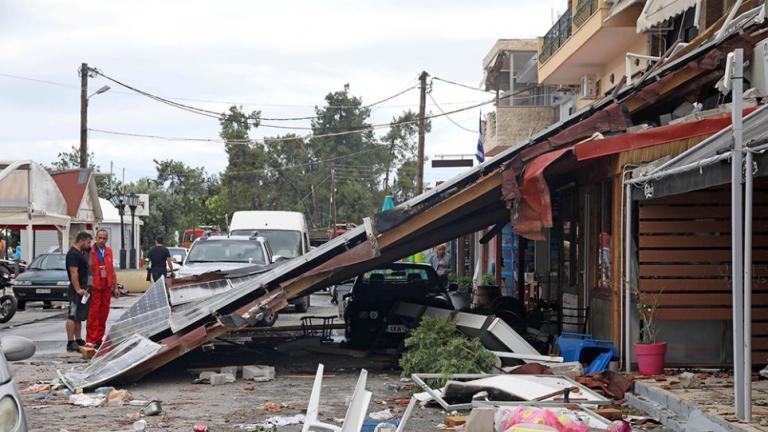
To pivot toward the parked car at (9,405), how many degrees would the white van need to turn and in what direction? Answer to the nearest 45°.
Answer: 0° — it already faces it

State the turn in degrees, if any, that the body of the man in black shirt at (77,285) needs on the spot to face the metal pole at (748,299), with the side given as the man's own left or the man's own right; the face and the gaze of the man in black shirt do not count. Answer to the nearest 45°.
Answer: approximately 45° to the man's own right

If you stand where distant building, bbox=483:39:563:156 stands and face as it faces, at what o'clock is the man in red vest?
The man in red vest is roughly at 11 o'clock from the distant building.

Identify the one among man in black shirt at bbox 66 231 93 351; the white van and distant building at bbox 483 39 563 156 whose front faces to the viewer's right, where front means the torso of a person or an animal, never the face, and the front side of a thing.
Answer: the man in black shirt

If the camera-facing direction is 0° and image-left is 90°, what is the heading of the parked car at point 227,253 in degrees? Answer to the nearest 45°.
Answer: approximately 45°

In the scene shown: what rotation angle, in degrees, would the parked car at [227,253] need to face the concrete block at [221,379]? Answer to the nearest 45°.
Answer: approximately 45° to its left

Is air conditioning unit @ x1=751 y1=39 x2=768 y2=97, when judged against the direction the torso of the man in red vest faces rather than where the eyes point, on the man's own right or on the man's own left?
on the man's own left

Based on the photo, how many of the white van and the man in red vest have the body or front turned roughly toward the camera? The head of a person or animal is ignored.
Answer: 2

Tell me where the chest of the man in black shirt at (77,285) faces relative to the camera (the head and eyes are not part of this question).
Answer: to the viewer's right

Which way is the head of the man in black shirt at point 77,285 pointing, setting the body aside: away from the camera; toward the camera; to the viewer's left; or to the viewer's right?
to the viewer's right

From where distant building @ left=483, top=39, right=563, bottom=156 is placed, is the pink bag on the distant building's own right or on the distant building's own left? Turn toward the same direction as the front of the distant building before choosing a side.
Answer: on the distant building's own left

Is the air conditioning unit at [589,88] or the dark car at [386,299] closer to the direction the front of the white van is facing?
the dark car

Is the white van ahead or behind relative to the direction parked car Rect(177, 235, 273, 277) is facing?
behind

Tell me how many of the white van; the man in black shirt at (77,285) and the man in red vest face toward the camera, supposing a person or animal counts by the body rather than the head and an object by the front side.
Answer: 2
